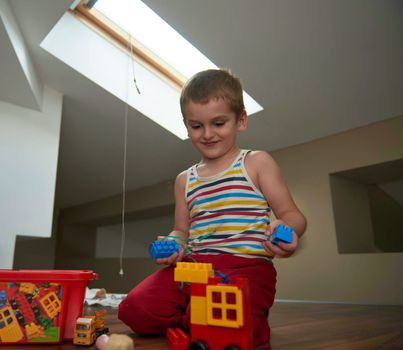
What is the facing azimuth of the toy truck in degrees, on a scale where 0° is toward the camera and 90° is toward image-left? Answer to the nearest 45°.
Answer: approximately 45°
